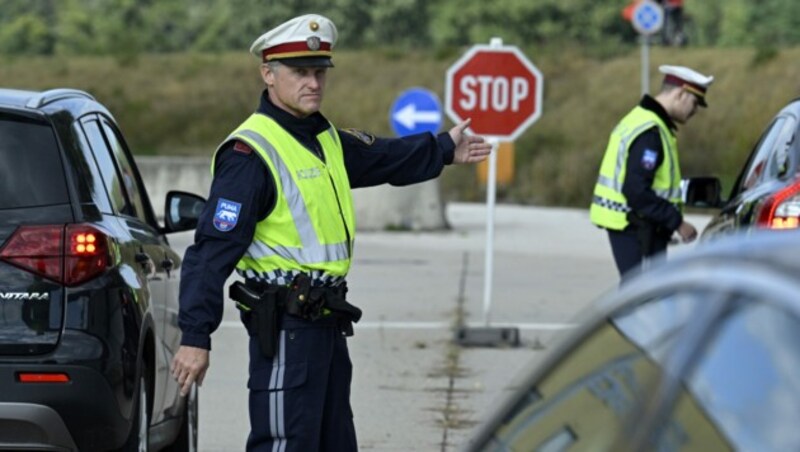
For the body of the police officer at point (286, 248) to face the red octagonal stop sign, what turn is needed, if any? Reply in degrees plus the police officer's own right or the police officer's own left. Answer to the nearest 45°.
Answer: approximately 135° to the police officer's own left

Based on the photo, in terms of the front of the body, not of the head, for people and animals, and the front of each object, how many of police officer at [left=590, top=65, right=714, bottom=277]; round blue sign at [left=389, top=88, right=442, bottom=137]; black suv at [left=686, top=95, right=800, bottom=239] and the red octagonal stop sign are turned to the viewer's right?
1

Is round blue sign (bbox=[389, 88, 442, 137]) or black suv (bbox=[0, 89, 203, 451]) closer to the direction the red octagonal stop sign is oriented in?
the black suv

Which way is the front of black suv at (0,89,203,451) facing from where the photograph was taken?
facing away from the viewer and to the right of the viewer

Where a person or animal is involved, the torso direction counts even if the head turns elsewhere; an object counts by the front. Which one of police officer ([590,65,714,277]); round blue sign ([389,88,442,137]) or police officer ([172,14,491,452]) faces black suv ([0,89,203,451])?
the round blue sign

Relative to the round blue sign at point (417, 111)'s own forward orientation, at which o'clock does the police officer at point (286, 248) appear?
The police officer is roughly at 12 o'clock from the round blue sign.

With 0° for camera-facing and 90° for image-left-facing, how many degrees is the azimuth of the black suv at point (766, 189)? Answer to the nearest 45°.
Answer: approximately 135°

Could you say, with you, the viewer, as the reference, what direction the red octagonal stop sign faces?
facing the viewer

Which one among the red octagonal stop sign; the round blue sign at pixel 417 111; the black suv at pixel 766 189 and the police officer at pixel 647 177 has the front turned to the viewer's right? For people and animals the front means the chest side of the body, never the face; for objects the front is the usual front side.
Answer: the police officer

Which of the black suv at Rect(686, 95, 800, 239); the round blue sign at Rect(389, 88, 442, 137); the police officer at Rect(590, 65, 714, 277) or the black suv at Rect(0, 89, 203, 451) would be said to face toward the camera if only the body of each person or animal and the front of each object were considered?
the round blue sign

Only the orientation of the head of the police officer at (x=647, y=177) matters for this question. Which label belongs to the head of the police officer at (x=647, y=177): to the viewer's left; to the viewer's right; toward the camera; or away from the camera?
to the viewer's right

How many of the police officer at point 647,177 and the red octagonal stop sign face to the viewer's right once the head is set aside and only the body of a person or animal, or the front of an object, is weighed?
1

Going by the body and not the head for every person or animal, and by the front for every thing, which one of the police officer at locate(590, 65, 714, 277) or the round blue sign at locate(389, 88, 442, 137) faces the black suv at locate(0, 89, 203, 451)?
the round blue sign

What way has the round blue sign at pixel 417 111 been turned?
toward the camera
